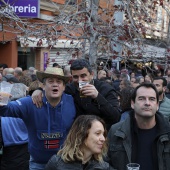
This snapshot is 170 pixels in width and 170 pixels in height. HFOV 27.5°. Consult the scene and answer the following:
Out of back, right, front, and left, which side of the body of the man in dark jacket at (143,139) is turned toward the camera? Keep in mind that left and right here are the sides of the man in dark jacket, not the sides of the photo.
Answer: front

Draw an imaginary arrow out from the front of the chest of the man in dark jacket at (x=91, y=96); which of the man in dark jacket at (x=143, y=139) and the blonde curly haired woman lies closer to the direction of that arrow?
the blonde curly haired woman

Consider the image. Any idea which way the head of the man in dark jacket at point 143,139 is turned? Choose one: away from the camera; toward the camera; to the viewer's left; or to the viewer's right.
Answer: toward the camera

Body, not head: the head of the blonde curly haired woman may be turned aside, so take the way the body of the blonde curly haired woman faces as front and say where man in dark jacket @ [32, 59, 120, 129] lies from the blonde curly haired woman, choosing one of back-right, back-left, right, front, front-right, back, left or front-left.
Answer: back-left

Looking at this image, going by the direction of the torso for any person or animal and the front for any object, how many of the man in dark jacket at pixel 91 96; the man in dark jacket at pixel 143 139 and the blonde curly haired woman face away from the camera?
0

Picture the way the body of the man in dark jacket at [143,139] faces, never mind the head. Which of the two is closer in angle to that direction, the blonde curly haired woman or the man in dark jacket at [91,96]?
the blonde curly haired woman

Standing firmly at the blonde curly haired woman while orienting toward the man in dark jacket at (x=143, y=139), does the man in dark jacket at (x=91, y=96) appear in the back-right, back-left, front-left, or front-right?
front-left

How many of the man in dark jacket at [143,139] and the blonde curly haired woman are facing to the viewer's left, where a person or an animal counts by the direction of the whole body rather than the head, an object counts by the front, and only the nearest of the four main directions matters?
0

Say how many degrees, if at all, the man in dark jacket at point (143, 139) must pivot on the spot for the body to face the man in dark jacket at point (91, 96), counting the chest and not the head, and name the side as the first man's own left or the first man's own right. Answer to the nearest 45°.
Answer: approximately 135° to the first man's own right

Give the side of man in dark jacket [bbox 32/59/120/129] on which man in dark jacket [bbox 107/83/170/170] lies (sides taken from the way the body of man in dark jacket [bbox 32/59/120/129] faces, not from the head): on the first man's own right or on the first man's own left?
on the first man's own left

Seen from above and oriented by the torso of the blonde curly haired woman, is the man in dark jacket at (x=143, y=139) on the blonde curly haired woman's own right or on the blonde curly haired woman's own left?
on the blonde curly haired woman's own left

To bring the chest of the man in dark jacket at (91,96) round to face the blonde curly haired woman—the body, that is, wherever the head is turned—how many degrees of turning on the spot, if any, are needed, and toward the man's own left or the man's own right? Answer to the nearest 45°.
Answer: approximately 45° to the man's own left

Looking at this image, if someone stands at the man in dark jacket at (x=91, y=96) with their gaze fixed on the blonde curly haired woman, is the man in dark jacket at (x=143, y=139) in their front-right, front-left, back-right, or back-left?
front-left

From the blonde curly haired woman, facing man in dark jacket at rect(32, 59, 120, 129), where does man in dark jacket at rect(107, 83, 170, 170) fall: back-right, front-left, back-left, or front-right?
front-right

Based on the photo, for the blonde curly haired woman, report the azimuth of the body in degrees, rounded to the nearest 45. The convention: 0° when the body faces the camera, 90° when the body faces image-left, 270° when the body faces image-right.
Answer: approximately 315°

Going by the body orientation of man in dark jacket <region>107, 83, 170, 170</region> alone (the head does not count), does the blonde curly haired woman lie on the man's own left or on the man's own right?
on the man's own right

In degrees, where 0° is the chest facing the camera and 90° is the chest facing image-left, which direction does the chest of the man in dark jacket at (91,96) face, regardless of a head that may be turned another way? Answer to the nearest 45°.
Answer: approximately 45°

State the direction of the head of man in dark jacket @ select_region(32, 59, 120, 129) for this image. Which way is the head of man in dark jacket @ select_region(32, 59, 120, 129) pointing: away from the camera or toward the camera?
toward the camera
